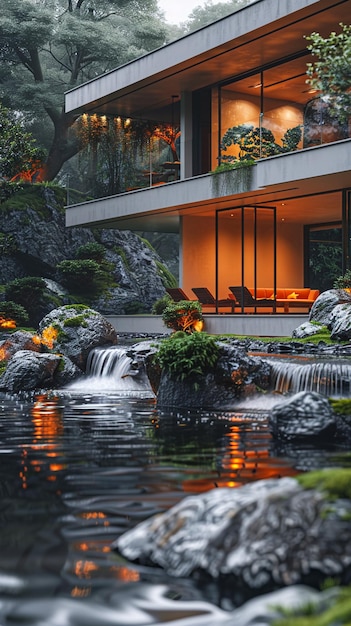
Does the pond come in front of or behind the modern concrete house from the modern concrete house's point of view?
in front

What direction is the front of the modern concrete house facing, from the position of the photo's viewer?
facing the viewer and to the left of the viewer

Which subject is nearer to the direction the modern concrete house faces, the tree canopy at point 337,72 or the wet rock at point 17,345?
the wet rock

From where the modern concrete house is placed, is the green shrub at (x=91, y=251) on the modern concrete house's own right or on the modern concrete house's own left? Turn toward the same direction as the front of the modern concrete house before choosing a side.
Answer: on the modern concrete house's own right

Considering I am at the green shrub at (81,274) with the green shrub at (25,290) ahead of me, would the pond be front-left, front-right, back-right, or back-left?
front-left

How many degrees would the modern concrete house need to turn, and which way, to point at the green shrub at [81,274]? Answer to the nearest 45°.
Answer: approximately 90° to its right

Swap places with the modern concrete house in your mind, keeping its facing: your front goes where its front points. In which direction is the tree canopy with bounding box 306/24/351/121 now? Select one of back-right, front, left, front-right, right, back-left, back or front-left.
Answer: front-left

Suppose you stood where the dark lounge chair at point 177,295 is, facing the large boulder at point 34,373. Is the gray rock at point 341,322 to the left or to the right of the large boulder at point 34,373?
left

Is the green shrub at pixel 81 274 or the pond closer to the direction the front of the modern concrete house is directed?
the pond

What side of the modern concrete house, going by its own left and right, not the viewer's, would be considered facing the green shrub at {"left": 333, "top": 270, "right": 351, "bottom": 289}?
left

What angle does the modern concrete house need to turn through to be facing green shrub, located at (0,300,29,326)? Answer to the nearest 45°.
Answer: approximately 45° to its right

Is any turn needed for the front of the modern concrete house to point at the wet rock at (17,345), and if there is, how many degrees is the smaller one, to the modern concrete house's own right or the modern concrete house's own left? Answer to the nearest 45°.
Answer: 0° — it already faces it

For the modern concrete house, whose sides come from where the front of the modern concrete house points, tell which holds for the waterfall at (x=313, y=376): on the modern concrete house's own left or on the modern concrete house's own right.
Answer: on the modern concrete house's own left
